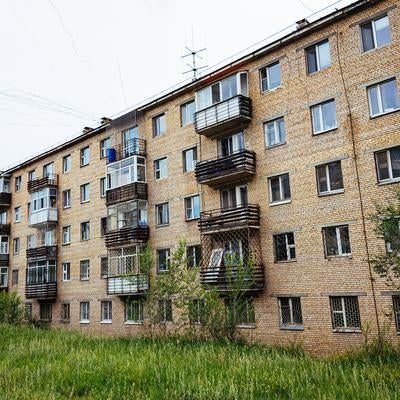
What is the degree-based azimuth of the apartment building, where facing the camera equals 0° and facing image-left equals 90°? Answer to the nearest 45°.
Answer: approximately 45°
